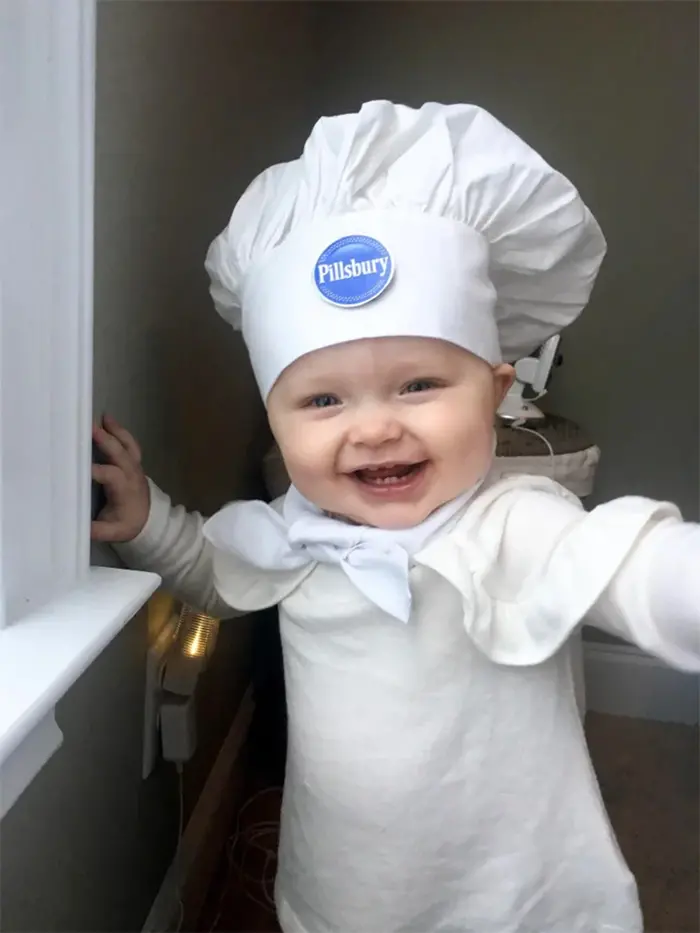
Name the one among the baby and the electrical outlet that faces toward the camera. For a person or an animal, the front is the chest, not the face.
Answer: the baby

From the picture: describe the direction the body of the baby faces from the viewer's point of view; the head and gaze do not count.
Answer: toward the camera

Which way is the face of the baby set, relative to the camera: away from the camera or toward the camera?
toward the camera

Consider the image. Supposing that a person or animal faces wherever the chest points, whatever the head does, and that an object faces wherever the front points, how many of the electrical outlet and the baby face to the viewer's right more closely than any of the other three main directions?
1

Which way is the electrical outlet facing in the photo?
to the viewer's right

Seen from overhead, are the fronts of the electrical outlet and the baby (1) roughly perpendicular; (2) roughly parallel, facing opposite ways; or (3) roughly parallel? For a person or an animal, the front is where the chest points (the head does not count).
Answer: roughly perpendicular
